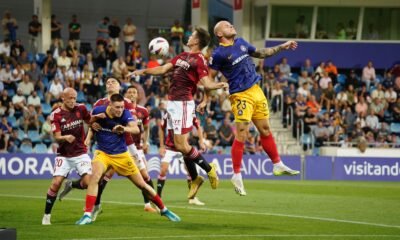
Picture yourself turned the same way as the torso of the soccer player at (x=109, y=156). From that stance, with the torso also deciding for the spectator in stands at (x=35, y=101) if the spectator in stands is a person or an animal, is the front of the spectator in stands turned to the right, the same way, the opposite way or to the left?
the same way

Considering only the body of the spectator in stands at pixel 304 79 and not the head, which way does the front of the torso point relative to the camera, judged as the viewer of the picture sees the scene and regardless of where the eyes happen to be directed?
toward the camera

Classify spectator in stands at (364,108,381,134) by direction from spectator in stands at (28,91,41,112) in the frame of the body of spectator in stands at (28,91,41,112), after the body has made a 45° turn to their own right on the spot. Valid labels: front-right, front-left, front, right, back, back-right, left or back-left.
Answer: back-left

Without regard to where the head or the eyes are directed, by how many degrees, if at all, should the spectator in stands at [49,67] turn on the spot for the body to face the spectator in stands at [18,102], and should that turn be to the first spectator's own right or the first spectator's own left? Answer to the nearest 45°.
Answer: approximately 45° to the first spectator's own right

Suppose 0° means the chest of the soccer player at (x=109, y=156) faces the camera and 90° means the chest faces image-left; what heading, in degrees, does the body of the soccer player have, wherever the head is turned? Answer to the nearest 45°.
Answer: approximately 0°

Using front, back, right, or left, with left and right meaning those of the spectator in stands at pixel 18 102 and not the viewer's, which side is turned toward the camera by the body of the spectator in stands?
front

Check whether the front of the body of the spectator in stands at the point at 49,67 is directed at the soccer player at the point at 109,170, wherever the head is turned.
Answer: yes

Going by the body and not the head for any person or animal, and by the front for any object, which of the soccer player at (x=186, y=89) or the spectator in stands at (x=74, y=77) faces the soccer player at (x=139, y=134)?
the spectator in stands

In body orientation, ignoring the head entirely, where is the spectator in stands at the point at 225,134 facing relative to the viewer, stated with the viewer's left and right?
facing the viewer

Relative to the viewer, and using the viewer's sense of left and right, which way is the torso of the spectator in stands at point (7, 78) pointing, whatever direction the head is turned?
facing the viewer and to the right of the viewer

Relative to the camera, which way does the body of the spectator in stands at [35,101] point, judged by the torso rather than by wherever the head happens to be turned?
toward the camera

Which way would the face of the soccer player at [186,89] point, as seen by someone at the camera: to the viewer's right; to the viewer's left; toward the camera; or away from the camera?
to the viewer's left

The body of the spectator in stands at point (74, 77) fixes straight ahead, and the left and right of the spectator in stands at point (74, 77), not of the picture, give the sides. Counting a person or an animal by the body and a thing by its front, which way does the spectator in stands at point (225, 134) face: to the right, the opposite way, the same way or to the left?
the same way

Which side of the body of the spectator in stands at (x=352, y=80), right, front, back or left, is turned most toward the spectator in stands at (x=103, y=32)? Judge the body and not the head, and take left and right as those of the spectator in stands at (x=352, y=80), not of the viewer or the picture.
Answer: right

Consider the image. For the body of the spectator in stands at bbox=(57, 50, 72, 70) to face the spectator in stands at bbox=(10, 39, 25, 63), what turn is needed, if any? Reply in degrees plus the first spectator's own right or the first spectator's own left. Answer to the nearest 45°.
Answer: approximately 90° to the first spectator's own right
